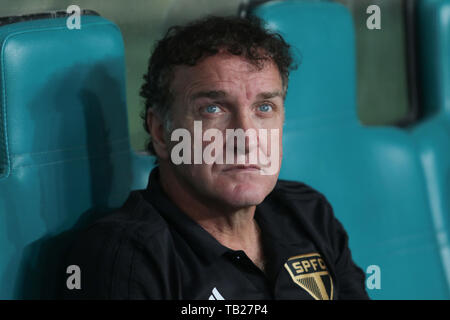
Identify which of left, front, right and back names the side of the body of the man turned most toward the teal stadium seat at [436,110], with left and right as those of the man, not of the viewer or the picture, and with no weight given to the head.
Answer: left

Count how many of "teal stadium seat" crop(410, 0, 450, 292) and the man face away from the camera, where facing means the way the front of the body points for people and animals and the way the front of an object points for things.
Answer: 0

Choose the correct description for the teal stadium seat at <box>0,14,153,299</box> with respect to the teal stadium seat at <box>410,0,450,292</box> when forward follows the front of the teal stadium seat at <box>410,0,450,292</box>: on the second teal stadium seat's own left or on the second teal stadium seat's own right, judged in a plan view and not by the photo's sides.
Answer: on the second teal stadium seat's own right

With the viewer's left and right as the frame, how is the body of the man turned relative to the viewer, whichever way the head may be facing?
facing the viewer and to the right of the viewer
